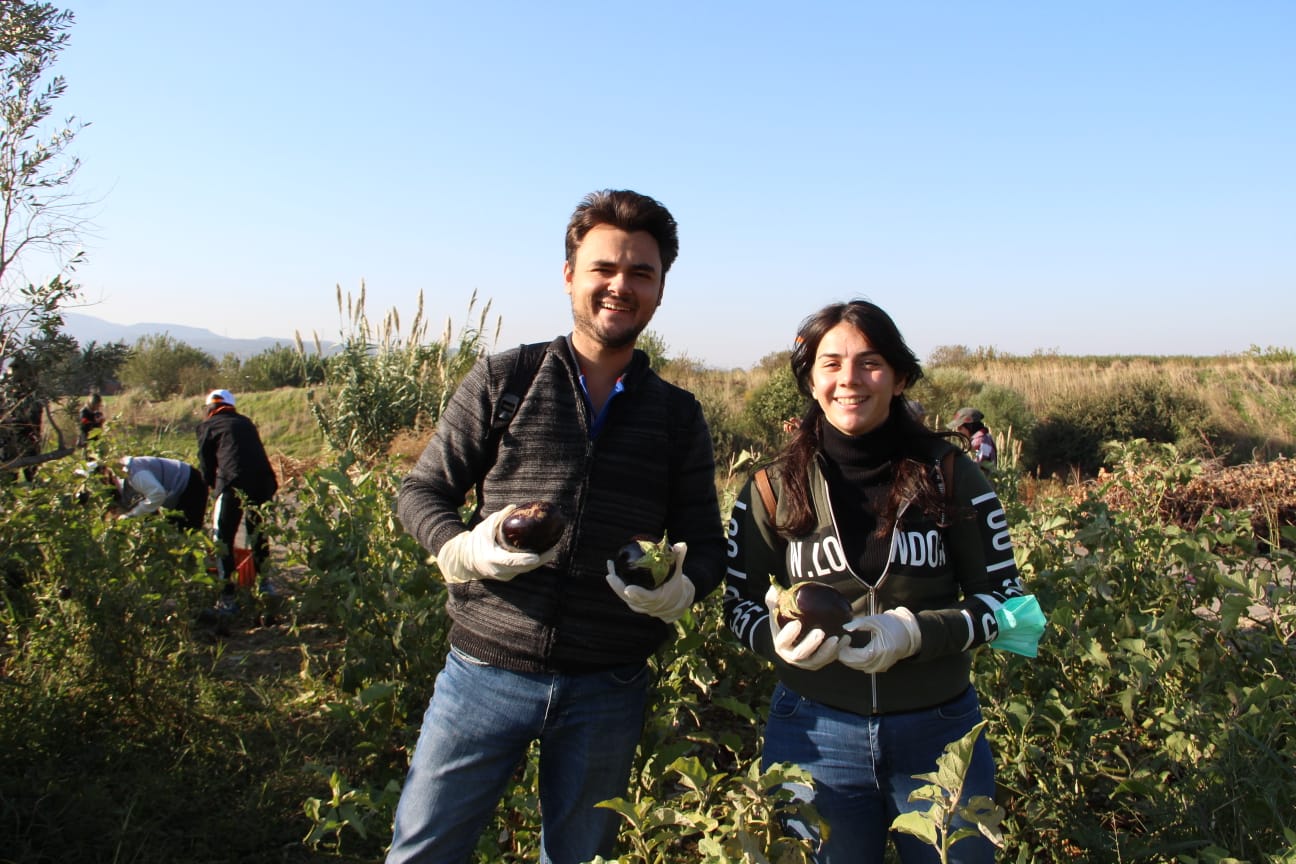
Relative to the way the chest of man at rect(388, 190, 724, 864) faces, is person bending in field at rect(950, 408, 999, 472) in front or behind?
behind

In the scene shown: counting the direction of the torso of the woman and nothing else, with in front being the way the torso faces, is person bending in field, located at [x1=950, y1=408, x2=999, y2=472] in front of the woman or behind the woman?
behind

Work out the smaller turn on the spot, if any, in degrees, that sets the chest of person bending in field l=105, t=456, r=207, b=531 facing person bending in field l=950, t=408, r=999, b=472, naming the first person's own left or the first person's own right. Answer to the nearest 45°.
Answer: approximately 180°

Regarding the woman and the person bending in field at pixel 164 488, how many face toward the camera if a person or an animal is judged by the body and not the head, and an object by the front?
1

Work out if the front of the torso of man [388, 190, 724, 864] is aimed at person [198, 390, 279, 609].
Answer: no

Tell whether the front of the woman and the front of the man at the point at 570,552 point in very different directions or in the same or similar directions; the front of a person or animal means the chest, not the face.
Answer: same or similar directions

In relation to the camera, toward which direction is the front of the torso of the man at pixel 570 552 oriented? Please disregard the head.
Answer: toward the camera

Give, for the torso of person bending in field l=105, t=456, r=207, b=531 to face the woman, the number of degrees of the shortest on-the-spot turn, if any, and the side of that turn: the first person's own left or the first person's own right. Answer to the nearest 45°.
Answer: approximately 90° to the first person's own left

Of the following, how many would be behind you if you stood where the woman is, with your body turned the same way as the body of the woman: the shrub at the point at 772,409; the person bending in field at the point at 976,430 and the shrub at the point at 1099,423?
3

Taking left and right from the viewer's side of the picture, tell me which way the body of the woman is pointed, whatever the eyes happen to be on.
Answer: facing the viewer

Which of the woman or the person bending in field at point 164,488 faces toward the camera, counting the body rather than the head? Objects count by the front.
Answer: the woman

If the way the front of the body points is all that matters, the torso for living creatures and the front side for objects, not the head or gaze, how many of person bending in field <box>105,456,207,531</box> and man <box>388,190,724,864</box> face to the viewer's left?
1

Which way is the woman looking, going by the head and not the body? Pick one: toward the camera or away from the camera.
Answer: toward the camera

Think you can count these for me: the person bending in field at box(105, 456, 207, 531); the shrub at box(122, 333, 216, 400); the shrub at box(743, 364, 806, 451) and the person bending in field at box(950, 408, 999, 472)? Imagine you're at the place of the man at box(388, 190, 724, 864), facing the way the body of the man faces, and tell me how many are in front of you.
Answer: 0

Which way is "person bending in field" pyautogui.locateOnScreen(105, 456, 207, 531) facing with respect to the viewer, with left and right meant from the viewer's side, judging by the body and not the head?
facing to the left of the viewer

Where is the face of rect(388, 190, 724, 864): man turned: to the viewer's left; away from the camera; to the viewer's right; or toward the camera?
toward the camera
